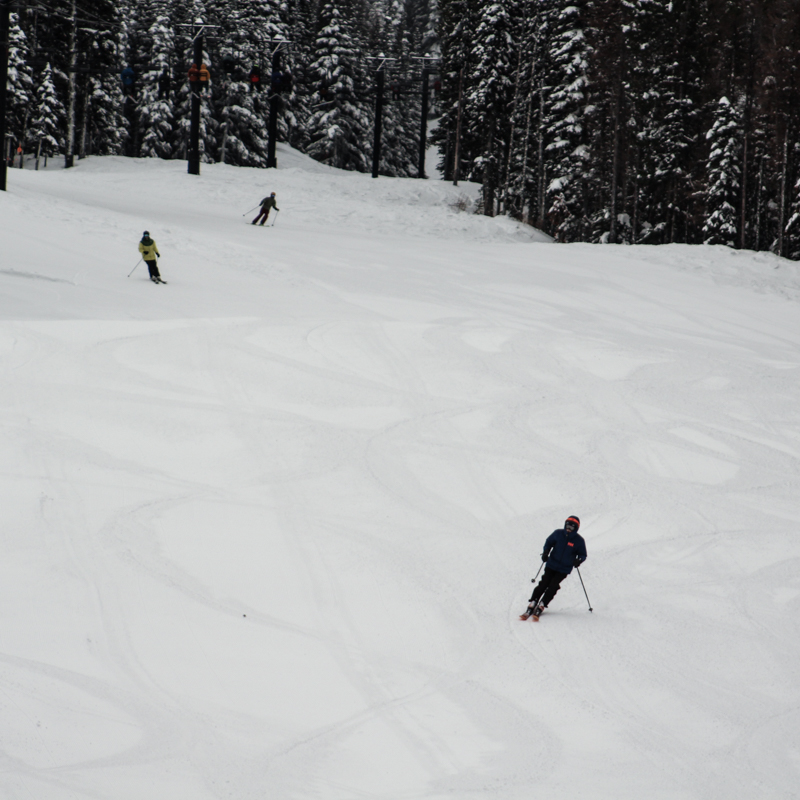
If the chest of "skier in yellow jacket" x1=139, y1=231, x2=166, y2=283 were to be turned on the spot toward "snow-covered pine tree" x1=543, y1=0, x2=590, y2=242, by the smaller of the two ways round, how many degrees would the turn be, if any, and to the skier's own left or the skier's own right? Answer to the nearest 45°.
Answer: approximately 90° to the skier's own left

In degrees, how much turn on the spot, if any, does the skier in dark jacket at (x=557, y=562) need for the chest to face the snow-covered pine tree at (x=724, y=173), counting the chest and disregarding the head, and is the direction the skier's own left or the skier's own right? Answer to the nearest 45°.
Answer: approximately 180°

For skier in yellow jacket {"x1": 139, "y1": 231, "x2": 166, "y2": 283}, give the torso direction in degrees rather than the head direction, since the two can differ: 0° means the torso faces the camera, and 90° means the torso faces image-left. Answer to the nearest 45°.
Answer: approximately 315°

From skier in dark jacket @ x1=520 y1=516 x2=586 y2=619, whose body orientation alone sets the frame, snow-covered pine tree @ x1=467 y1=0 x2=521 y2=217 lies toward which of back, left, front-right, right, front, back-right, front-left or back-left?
back

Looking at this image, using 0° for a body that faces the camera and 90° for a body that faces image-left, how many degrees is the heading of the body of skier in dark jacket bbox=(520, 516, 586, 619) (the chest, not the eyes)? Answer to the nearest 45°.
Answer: approximately 0°

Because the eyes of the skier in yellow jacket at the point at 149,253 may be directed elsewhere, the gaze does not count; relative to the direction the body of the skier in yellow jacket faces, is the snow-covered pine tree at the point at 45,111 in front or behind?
behind

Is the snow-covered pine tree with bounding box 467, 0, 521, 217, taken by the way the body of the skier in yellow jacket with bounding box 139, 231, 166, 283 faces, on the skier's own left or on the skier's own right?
on the skier's own left

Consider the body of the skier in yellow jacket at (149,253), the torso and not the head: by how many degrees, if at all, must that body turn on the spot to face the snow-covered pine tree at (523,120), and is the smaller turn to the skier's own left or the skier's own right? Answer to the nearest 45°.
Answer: approximately 90° to the skier's own left

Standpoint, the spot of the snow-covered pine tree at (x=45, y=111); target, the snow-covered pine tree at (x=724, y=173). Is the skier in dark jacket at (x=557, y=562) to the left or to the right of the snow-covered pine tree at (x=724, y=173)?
right

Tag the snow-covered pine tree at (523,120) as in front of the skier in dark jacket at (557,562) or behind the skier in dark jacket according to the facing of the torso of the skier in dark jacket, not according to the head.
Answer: behind

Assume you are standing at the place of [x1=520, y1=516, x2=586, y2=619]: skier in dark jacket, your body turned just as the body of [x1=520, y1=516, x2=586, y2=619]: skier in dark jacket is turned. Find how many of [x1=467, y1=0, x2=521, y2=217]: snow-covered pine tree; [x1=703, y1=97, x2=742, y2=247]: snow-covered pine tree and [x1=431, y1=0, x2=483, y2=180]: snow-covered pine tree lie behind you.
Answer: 3
